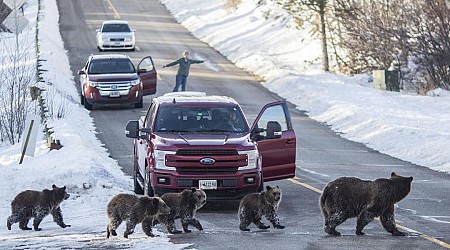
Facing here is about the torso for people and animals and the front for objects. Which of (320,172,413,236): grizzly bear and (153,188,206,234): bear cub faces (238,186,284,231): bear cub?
(153,188,206,234): bear cub

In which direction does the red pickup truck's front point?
toward the camera

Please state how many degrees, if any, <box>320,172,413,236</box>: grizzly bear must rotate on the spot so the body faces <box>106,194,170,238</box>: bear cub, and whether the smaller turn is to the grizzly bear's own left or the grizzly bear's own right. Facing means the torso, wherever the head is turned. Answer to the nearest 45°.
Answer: approximately 180°

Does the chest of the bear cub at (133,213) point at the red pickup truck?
no

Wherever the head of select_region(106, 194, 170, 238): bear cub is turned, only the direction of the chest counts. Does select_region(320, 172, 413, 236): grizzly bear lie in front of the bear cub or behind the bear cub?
in front

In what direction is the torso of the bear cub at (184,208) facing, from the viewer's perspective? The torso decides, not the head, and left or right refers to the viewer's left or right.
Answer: facing to the right of the viewer

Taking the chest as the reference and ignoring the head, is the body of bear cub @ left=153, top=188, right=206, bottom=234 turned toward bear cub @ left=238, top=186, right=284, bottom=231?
yes

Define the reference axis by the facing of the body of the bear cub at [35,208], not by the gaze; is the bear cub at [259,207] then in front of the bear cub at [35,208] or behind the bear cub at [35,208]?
in front

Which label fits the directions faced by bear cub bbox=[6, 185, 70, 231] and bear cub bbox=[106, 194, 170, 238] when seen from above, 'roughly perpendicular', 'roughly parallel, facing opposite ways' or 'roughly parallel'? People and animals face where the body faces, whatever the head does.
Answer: roughly parallel

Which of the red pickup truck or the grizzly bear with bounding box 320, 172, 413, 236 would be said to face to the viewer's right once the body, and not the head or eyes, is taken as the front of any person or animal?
the grizzly bear

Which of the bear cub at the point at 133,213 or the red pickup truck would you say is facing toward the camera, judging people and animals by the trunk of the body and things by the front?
the red pickup truck

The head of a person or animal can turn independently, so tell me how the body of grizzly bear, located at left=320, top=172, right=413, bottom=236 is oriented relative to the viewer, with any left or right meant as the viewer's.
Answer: facing to the right of the viewer

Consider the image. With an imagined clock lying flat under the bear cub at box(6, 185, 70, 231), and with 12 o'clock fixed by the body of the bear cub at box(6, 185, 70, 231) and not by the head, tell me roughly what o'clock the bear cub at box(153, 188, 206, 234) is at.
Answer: the bear cub at box(153, 188, 206, 234) is roughly at 1 o'clock from the bear cub at box(6, 185, 70, 231).

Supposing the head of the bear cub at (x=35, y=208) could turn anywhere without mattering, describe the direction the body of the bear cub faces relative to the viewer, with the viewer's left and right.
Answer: facing to the right of the viewer

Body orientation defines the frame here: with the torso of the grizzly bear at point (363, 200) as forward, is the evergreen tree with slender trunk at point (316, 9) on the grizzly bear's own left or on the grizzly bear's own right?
on the grizzly bear's own left

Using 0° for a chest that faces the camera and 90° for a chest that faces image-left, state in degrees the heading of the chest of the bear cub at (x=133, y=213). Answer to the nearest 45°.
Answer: approximately 270°
